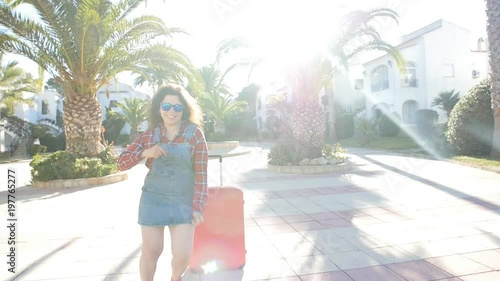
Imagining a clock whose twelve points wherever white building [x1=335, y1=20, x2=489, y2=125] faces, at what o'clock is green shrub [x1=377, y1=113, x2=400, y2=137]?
The green shrub is roughly at 12 o'clock from the white building.

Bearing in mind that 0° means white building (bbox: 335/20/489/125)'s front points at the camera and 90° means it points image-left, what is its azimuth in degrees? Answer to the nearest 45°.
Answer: approximately 45°

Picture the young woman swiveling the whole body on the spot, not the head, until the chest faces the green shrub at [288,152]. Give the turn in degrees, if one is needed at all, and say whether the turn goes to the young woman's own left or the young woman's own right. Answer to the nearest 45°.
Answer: approximately 135° to the young woman's own left

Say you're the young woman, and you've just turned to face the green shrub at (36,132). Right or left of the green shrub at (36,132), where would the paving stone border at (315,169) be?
right

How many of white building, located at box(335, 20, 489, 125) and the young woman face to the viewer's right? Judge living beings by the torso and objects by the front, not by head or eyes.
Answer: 0

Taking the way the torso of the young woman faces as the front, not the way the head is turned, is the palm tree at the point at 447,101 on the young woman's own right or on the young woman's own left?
on the young woman's own left

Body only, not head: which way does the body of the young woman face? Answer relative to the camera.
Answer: toward the camera

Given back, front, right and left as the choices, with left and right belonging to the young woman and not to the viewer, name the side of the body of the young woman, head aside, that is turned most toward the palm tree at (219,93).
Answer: back

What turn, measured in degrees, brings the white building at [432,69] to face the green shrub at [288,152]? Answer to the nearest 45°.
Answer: approximately 45° to its left

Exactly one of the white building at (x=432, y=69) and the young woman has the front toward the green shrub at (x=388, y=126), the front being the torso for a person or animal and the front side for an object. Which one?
the white building

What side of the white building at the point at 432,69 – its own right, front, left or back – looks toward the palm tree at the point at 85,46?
front
